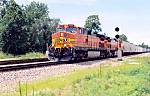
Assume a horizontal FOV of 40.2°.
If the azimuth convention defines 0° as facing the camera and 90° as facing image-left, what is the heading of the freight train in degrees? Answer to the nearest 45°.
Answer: approximately 45°
